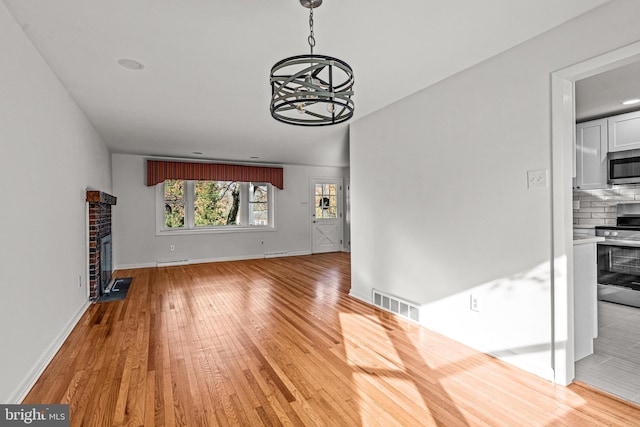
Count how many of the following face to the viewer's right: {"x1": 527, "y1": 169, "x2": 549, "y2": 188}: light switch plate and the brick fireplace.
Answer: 1

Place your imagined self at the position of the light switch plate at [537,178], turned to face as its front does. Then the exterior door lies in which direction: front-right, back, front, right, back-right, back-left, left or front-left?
right

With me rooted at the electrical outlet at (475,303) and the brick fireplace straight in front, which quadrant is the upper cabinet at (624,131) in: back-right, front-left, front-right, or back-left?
back-right

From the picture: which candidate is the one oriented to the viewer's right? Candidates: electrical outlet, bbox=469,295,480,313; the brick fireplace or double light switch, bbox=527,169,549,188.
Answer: the brick fireplace

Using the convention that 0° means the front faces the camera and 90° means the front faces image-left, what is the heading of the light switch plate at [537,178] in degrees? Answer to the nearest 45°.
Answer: approximately 45°

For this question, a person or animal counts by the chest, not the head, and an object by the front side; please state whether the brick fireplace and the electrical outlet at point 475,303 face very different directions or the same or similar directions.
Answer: very different directions

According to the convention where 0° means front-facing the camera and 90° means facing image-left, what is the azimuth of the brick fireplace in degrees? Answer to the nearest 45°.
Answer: approximately 270°

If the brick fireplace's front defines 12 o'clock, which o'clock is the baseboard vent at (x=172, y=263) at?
The baseboard vent is roughly at 10 o'clock from the brick fireplace.

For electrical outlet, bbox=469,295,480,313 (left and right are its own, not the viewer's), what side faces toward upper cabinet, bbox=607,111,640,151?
back

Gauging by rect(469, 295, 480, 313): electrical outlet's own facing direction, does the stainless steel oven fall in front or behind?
behind

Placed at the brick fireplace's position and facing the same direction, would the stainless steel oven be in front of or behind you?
in front
